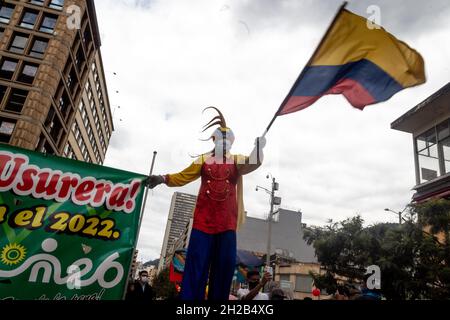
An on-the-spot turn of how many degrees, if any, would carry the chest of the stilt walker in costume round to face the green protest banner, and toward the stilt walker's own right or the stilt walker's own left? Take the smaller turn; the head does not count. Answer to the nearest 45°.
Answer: approximately 90° to the stilt walker's own right

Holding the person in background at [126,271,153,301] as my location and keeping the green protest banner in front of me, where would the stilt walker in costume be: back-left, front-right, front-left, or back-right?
front-left

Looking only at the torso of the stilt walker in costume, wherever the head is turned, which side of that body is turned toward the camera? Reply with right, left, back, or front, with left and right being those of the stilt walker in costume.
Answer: front

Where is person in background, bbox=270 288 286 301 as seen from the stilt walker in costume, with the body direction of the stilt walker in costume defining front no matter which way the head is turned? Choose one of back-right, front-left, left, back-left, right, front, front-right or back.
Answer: back-left

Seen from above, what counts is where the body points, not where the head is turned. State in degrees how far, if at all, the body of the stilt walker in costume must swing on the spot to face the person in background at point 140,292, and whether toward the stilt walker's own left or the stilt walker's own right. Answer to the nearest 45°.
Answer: approximately 180°

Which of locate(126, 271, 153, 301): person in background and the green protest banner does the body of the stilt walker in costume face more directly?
the green protest banner

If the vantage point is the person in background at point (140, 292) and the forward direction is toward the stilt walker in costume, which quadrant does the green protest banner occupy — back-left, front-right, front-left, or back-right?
front-right
